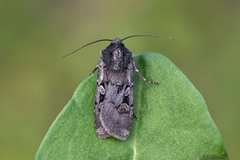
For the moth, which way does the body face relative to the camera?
away from the camera
